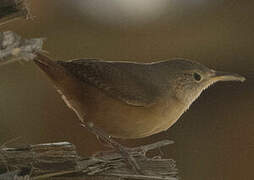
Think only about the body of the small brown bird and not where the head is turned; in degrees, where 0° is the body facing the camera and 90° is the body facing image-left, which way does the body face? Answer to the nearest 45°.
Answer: approximately 270°
